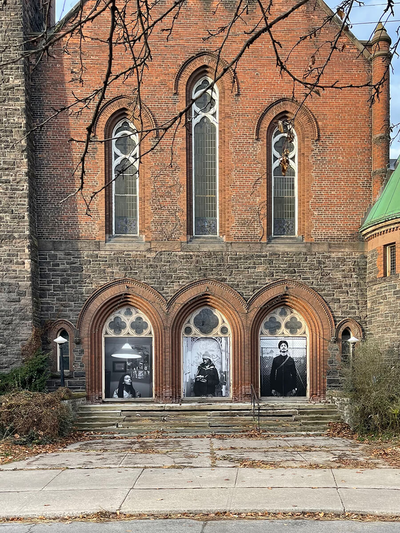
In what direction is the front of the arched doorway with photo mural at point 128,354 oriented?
toward the camera

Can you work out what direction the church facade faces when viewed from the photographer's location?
facing the viewer

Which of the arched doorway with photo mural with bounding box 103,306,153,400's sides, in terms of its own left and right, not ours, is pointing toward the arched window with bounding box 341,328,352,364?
left

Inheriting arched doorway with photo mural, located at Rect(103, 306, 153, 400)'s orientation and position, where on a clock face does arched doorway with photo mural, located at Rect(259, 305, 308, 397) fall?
The arched doorway with photo mural, located at Rect(259, 305, 308, 397) is roughly at 9 o'clock from the arched doorway with photo mural, located at Rect(103, 306, 153, 400).

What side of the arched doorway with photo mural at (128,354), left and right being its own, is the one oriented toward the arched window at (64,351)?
right

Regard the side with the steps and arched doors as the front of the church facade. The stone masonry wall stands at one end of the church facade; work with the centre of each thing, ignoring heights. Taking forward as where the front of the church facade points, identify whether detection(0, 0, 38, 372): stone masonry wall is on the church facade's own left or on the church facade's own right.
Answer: on the church facade's own right
